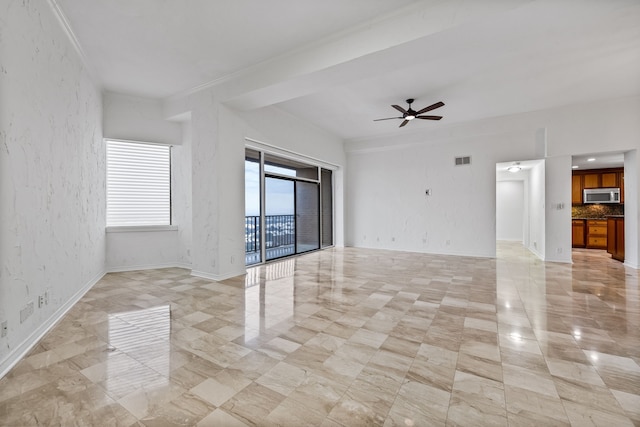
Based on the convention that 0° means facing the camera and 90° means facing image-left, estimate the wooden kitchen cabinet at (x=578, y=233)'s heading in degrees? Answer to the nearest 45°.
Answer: approximately 0°

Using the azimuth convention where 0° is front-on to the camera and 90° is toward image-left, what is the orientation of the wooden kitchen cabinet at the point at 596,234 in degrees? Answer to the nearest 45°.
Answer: approximately 0°

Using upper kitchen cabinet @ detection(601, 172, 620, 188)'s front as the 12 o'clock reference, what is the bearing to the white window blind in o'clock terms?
The white window blind is roughly at 1 o'clock from the upper kitchen cabinet.
